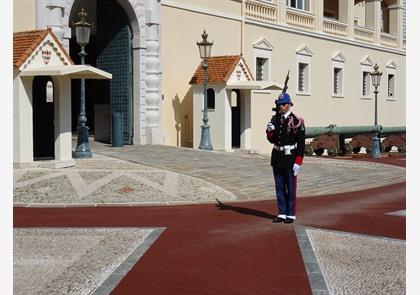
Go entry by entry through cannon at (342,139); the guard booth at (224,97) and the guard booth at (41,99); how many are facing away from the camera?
0

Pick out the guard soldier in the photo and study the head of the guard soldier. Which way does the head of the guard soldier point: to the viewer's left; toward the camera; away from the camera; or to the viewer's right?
toward the camera

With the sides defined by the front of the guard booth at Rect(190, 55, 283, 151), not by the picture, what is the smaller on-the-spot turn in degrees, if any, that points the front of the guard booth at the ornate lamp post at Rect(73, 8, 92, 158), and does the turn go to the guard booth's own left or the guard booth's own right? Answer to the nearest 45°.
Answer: approximately 90° to the guard booth's own right

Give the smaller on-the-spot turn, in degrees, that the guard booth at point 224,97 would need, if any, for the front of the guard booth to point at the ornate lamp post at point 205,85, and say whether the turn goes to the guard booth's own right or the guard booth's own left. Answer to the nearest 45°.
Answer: approximately 90° to the guard booth's own right

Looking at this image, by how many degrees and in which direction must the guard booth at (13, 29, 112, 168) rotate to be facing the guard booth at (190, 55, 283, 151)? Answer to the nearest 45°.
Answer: approximately 90° to its left

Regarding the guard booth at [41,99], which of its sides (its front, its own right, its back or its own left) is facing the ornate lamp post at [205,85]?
left

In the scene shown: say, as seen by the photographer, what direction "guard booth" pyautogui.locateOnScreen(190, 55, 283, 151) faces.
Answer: facing the viewer and to the right of the viewer

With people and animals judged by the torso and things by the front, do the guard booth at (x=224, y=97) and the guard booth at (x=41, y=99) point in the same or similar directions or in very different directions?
same or similar directions

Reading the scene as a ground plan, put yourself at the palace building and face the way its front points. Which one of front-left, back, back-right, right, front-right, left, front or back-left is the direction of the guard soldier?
front-right
